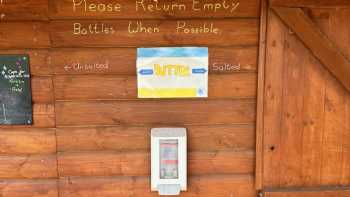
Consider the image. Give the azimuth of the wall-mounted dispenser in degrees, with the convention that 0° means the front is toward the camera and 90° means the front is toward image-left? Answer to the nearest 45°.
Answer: approximately 0°

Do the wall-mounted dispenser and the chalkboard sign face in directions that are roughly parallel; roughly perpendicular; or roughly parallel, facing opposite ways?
roughly parallel

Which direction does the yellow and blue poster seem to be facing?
toward the camera

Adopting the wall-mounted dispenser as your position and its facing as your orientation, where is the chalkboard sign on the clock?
The chalkboard sign is roughly at 3 o'clock from the wall-mounted dispenser.

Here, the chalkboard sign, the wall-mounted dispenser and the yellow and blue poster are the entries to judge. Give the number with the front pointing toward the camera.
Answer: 3

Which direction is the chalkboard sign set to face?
toward the camera

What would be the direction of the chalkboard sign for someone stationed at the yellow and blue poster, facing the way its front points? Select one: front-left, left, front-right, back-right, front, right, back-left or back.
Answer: right

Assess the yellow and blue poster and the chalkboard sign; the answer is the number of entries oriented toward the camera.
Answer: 2

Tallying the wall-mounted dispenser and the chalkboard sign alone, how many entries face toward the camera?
2

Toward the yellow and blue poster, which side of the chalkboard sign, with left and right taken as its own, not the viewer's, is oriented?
left

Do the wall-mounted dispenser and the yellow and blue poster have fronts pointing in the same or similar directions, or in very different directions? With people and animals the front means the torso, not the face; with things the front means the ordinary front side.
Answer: same or similar directions
